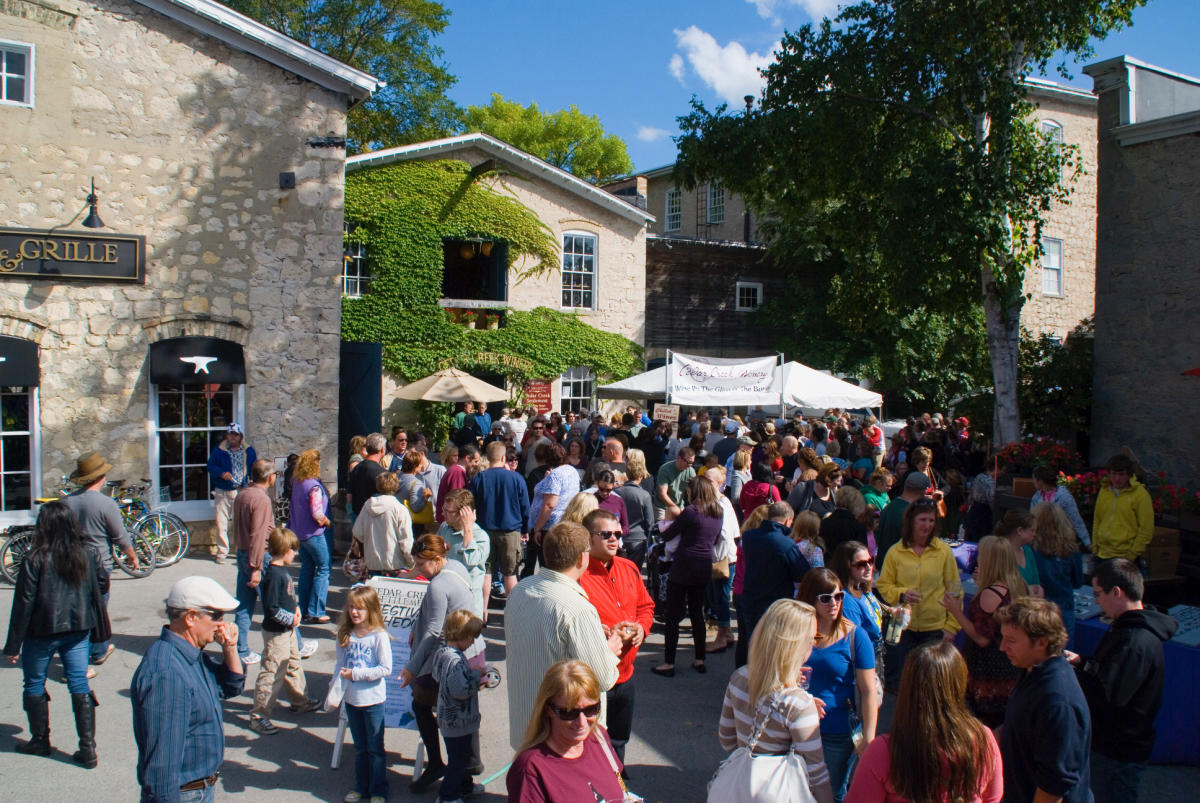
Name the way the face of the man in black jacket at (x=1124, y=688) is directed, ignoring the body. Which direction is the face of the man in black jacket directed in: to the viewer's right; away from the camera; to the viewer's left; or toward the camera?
to the viewer's left

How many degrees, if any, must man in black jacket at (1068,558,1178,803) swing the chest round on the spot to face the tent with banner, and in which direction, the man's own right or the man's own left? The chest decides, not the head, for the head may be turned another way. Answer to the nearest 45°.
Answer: approximately 45° to the man's own right

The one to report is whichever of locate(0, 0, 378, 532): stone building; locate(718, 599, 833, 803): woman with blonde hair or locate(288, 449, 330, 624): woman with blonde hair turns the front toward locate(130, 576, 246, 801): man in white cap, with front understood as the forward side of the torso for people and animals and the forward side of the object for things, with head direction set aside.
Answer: the stone building

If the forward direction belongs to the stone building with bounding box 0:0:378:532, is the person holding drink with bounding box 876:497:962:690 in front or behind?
in front

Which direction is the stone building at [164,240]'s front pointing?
toward the camera

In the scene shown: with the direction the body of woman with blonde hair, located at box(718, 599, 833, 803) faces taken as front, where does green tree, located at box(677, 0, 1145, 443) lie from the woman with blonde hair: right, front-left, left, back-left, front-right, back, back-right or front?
front-left

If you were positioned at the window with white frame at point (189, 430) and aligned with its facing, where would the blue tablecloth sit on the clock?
The blue tablecloth is roughly at 11 o'clock from the window with white frame.

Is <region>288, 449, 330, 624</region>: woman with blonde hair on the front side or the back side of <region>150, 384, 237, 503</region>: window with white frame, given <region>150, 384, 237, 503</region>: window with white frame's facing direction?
on the front side

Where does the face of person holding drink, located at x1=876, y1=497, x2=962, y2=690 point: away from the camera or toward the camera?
toward the camera

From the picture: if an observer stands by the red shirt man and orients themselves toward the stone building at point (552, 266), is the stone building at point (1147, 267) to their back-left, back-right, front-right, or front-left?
front-right

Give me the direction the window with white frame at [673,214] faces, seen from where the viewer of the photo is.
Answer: facing the viewer

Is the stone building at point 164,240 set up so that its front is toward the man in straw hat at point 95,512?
yes

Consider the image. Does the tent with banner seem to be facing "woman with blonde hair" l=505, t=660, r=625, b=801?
yes

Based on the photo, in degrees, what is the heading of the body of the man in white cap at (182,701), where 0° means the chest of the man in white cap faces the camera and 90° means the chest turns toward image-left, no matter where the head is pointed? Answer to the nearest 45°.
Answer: approximately 270°

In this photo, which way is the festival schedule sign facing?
toward the camera

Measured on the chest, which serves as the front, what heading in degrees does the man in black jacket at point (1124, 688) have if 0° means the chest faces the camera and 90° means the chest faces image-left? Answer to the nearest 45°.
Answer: approximately 90°

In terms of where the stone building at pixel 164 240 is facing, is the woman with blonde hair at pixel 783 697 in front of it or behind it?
in front

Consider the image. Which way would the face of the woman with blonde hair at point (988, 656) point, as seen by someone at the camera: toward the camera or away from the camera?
away from the camera
